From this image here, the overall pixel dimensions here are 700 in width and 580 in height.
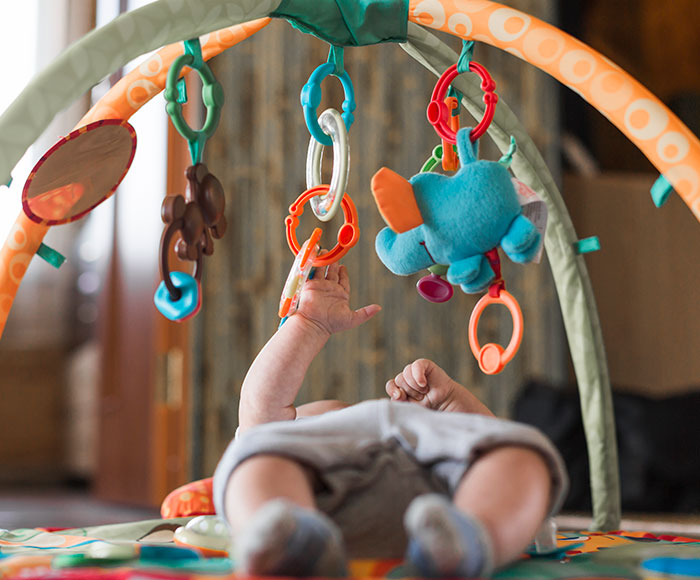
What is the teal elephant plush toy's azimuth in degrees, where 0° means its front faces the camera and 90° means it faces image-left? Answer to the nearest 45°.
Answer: approximately 90°
